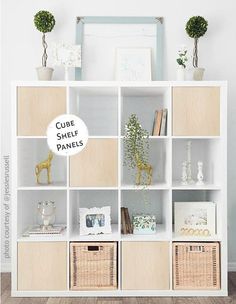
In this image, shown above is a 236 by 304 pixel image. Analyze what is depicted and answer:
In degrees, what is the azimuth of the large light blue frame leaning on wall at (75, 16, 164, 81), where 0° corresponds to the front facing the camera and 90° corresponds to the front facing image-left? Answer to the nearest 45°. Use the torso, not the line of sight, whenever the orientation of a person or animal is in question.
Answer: approximately 0°

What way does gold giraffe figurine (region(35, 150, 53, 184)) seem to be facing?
to the viewer's right

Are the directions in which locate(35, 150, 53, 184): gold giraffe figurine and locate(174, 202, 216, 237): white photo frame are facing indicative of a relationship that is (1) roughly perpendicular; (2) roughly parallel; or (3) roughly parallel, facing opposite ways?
roughly perpendicular

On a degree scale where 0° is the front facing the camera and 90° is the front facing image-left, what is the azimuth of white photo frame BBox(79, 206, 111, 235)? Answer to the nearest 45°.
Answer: approximately 0°

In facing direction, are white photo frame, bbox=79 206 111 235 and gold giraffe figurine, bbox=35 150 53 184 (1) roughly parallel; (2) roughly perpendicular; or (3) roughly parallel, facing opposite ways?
roughly perpendicular

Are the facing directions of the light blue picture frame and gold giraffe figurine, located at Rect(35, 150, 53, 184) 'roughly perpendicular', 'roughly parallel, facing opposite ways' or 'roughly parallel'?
roughly perpendicular
